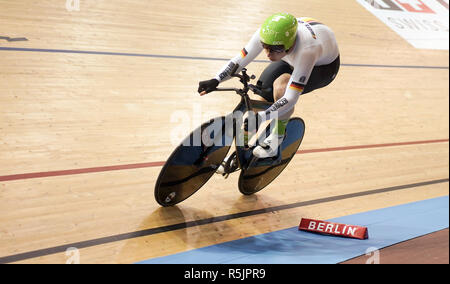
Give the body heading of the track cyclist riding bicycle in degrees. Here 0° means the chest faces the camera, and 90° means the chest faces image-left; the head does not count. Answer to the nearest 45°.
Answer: approximately 45°

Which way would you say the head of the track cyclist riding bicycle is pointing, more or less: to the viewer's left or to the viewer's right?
to the viewer's left
